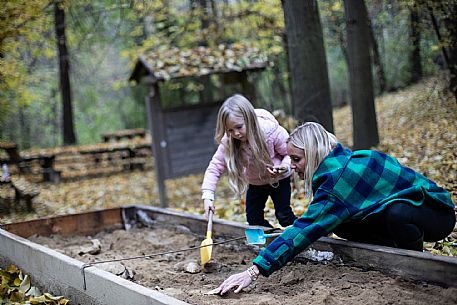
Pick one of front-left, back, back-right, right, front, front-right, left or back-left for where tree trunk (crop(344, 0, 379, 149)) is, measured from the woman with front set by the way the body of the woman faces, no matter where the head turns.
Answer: right

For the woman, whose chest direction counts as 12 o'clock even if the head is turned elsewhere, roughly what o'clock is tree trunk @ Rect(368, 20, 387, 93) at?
The tree trunk is roughly at 3 o'clock from the woman.

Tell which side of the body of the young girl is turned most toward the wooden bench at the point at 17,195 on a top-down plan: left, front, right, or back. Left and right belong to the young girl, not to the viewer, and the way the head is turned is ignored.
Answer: right

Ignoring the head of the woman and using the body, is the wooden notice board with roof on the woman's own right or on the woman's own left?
on the woman's own right

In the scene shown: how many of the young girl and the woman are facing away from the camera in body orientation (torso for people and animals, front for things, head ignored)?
0

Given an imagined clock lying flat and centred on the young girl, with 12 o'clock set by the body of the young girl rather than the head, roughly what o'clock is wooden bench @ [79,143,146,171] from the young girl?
The wooden bench is roughly at 4 o'clock from the young girl.

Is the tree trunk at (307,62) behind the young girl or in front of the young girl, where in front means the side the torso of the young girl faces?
behind

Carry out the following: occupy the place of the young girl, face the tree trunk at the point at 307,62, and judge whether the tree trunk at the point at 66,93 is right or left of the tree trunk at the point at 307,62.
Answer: left

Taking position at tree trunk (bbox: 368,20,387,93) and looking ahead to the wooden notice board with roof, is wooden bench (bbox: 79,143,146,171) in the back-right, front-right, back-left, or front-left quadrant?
front-right

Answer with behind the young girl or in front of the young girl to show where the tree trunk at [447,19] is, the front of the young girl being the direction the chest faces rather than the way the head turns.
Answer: behind

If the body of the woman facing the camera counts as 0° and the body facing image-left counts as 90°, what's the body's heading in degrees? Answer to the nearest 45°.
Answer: approximately 90°

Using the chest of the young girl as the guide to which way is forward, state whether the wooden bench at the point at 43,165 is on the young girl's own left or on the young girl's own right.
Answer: on the young girl's own right

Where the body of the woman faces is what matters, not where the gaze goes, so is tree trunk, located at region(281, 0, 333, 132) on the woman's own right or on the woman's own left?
on the woman's own right

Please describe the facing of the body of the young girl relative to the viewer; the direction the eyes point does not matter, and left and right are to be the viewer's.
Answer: facing the viewer and to the left of the viewer
